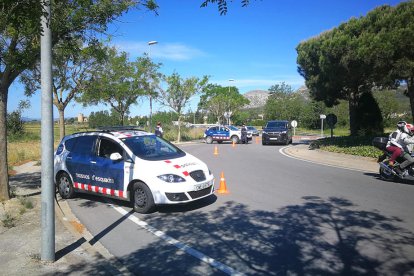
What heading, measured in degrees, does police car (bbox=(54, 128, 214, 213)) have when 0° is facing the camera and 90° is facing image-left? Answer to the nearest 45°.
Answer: approximately 315°

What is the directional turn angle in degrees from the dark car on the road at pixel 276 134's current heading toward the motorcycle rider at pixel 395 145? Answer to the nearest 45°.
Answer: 0° — it already faces them

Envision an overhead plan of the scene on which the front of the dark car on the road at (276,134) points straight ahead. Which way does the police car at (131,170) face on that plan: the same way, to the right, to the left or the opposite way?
to the left

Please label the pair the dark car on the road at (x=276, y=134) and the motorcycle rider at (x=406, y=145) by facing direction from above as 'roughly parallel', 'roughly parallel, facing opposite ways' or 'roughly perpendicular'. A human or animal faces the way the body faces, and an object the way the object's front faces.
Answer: roughly perpendicular

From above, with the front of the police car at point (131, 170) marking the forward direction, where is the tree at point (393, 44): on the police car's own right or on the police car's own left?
on the police car's own left

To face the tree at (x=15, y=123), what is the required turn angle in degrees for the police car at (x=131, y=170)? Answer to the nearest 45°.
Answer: approximately 135° to its left
